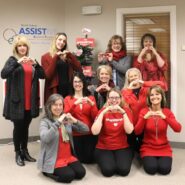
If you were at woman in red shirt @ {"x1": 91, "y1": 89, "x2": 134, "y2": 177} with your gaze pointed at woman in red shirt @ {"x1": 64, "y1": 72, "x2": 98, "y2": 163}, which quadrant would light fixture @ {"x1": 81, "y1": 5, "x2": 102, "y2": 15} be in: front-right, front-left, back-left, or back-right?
front-right

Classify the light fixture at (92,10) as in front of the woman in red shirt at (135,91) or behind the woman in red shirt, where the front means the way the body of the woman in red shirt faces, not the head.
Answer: behind

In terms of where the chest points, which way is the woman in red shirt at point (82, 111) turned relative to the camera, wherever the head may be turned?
toward the camera

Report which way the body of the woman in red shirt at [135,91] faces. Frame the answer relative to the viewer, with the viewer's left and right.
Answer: facing the viewer

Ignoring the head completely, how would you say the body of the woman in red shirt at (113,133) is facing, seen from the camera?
toward the camera

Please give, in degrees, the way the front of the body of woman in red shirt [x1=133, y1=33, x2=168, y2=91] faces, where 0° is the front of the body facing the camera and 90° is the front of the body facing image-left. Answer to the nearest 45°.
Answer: approximately 0°

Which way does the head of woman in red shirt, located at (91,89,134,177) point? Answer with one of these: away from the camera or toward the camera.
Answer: toward the camera

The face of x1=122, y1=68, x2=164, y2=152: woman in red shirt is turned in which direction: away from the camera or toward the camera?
toward the camera
